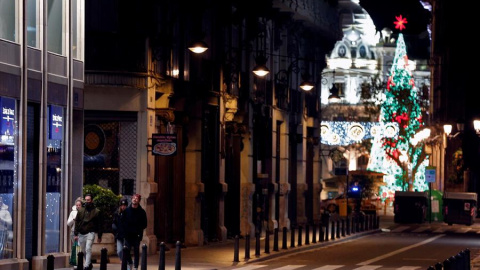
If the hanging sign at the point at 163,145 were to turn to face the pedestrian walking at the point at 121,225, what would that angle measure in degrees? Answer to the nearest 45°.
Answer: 0° — it already faces them

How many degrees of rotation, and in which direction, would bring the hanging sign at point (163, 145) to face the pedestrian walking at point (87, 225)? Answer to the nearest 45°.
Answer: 0° — it already faces them

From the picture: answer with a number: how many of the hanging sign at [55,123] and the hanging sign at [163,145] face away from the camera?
0

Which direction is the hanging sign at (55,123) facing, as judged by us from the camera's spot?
facing the viewer and to the right of the viewer

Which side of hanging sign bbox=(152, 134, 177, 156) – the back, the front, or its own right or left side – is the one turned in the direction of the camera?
front
